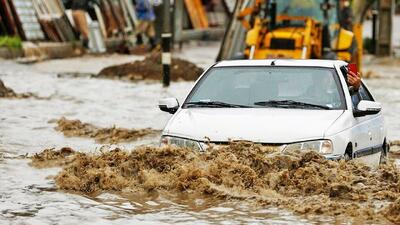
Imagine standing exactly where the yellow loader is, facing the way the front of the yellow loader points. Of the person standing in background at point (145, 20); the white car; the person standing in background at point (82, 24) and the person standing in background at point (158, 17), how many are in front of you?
1

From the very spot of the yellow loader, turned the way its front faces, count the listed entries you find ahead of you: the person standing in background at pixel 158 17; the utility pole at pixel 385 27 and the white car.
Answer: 1

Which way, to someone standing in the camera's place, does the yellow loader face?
facing the viewer

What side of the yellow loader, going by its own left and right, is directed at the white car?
front

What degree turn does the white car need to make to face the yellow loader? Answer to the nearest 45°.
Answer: approximately 180°

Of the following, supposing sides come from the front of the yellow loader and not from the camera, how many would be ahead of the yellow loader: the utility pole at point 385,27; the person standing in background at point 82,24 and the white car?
1

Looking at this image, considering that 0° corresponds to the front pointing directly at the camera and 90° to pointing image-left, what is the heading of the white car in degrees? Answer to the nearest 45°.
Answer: approximately 0°
